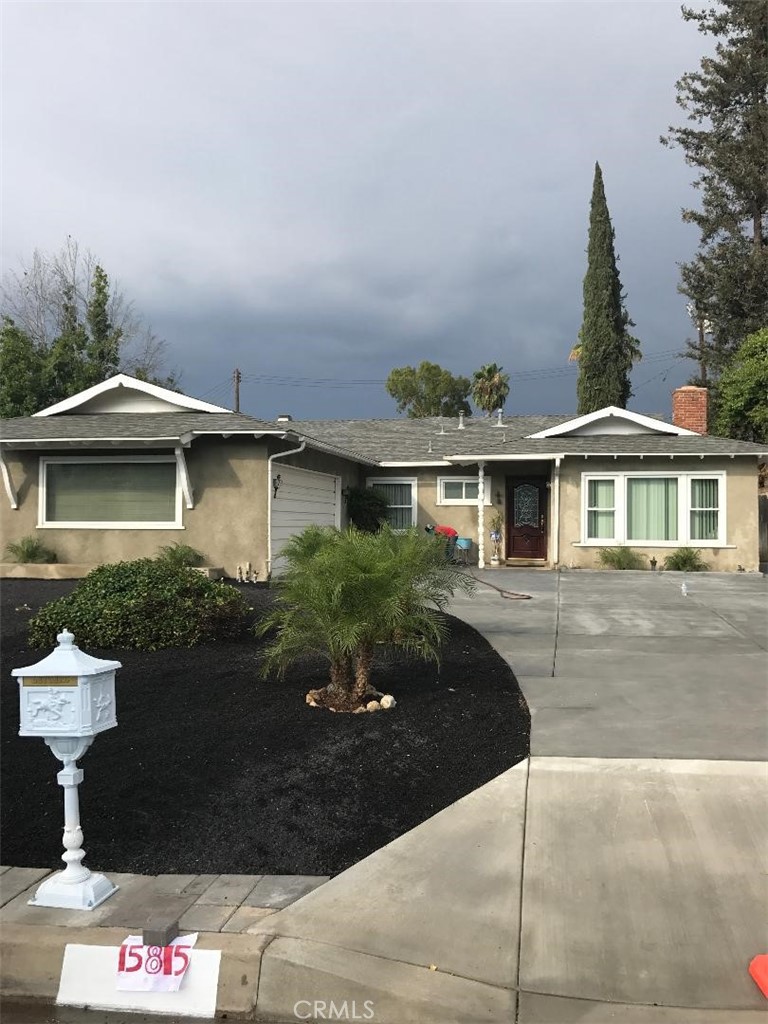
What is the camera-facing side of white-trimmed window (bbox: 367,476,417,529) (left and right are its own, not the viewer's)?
front

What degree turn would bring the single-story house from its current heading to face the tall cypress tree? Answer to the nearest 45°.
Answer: approximately 135° to its left

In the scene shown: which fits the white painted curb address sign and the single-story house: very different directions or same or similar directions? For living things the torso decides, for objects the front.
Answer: same or similar directions

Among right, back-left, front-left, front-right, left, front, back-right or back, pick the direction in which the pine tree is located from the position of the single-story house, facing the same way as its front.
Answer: back-left

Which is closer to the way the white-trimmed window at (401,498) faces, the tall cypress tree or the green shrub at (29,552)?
the green shrub

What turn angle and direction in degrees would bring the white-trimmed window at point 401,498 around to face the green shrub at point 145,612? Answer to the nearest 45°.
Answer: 0° — it already faces it

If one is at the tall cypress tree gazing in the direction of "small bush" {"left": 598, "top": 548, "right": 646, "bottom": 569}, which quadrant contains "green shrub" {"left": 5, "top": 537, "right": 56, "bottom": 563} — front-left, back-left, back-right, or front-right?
front-right

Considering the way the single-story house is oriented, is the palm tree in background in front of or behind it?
behind

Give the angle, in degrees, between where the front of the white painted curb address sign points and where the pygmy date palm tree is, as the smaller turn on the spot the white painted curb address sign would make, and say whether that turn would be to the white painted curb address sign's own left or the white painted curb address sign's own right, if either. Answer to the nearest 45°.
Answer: approximately 135° to the white painted curb address sign's own left

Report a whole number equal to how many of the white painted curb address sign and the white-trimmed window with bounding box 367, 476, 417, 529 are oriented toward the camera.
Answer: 2

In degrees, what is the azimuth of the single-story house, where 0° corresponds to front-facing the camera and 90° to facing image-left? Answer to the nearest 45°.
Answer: approximately 0°

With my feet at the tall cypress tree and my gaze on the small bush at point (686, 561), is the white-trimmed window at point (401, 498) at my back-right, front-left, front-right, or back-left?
front-right

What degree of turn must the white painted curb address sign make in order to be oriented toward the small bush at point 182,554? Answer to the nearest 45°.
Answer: approximately 180°

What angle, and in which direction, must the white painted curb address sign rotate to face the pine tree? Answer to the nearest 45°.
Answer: approximately 135° to its left

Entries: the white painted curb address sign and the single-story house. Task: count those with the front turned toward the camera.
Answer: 2
